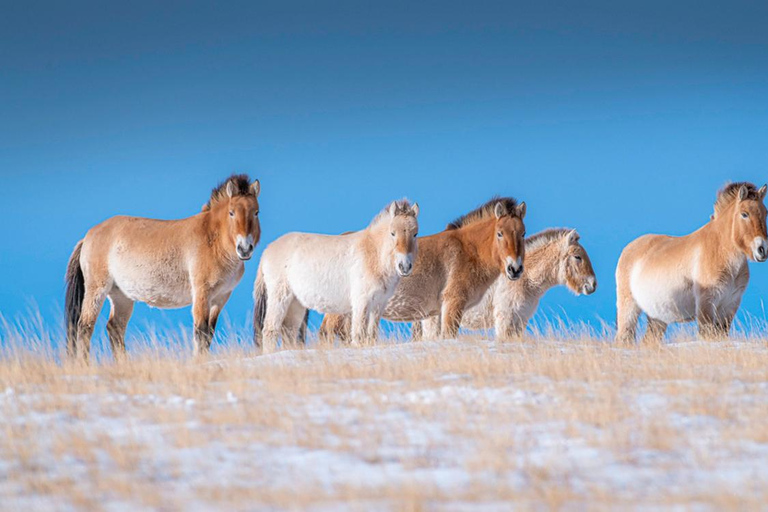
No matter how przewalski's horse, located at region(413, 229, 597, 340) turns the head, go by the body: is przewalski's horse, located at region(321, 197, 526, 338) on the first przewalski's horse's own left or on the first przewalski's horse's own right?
on the first przewalski's horse's own right

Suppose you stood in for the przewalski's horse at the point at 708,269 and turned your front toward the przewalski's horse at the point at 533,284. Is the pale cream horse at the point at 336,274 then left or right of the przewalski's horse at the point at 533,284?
left

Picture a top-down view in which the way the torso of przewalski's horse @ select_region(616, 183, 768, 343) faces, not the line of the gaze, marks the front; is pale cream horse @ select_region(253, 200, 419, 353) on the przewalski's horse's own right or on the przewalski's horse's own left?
on the przewalski's horse's own right

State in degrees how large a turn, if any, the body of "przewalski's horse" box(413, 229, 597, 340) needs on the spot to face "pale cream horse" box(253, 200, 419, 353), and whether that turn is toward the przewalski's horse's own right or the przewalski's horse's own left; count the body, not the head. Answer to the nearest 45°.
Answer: approximately 135° to the przewalski's horse's own right

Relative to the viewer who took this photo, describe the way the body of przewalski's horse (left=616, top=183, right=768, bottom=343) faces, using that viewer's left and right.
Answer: facing the viewer and to the right of the viewer

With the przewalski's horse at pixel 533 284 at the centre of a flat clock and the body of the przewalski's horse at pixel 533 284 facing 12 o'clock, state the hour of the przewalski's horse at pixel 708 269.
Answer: the przewalski's horse at pixel 708 269 is roughly at 1 o'clock from the przewalski's horse at pixel 533 284.

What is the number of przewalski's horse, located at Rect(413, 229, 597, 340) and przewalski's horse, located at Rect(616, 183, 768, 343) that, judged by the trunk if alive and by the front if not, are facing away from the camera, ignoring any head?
0

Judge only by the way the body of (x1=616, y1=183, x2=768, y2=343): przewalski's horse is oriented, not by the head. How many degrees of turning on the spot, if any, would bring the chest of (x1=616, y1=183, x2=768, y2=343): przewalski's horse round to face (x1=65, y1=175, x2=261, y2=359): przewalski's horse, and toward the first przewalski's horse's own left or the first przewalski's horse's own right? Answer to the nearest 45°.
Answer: approximately 135° to the first przewalski's horse's own right

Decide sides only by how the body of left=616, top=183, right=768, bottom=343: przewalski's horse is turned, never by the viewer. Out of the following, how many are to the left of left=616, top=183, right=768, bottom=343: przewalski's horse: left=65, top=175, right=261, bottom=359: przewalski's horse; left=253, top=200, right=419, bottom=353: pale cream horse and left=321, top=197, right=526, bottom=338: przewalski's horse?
0

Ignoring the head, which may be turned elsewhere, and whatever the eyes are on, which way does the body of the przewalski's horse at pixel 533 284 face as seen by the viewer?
to the viewer's right
